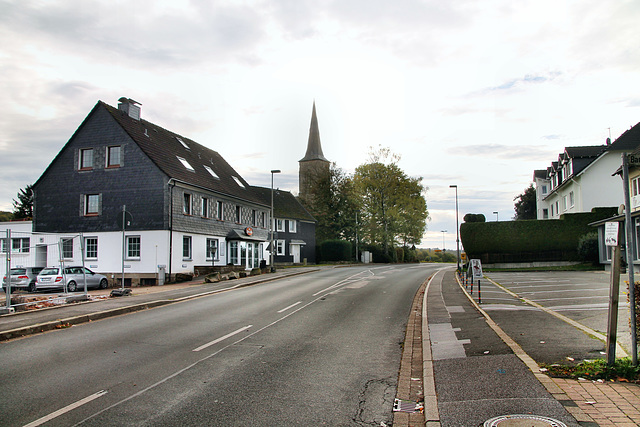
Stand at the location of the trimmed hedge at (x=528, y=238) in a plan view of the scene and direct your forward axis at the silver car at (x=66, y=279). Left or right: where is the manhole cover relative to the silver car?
left

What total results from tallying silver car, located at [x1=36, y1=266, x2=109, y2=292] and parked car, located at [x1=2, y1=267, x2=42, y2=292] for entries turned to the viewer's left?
0

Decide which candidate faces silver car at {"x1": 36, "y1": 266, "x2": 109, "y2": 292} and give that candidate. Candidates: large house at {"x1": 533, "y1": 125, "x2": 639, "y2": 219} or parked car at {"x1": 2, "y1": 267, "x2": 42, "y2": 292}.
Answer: the large house

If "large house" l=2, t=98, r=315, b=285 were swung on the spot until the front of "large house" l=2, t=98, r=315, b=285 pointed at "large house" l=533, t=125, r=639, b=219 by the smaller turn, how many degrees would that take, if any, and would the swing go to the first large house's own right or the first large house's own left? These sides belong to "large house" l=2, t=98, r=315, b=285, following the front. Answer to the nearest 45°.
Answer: approximately 45° to the first large house's own left

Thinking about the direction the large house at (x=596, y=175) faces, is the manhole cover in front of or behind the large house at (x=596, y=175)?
in front

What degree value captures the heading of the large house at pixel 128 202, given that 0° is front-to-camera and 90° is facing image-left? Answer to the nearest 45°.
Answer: approximately 315°

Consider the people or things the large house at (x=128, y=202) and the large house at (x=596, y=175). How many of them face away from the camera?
0

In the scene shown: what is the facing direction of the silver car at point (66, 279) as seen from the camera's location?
facing away from the viewer and to the right of the viewer

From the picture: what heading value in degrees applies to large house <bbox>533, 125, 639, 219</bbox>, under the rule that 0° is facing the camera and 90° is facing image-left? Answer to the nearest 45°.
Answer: approximately 45°

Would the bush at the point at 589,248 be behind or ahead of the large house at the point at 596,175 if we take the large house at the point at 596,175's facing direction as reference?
ahead
